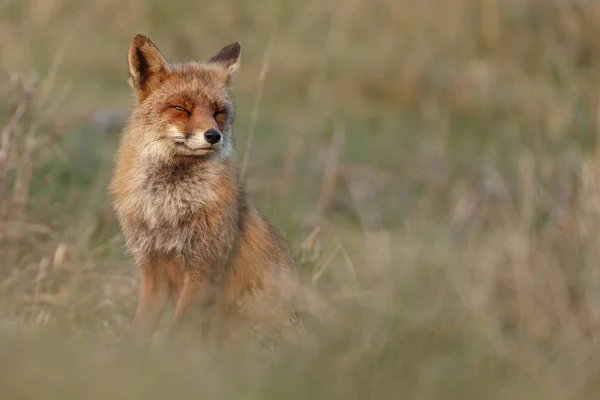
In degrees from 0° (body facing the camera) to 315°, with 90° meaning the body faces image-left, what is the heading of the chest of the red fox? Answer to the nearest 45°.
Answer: approximately 45°
